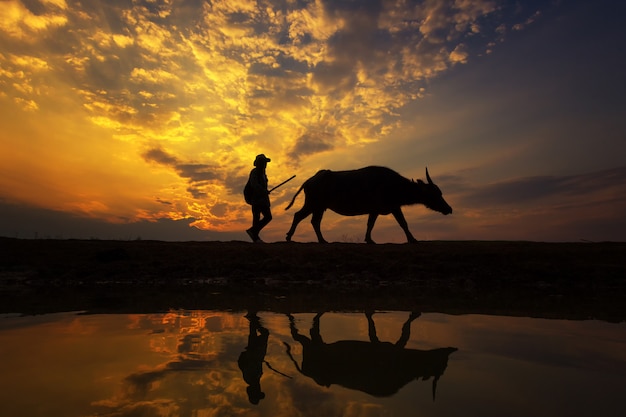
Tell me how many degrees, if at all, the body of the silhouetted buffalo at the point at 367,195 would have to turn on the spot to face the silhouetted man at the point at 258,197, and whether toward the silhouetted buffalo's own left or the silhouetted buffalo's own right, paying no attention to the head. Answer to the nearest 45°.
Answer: approximately 180°

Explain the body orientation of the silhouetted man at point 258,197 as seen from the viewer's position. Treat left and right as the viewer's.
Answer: facing to the right of the viewer

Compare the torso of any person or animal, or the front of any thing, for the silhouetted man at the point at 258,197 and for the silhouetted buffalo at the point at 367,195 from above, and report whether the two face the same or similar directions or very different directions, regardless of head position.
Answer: same or similar directions

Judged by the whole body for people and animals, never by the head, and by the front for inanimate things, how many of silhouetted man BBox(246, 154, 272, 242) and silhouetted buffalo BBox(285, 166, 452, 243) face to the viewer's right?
2

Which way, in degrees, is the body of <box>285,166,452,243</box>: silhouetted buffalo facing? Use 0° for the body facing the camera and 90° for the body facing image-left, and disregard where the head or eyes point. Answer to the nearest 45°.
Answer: approximately 270°

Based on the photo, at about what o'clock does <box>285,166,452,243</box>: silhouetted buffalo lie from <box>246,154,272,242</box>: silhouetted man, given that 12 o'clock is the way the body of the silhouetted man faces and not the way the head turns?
The silhouetted buffalo is roughly at 12 o'clock from the silhouetted man.
